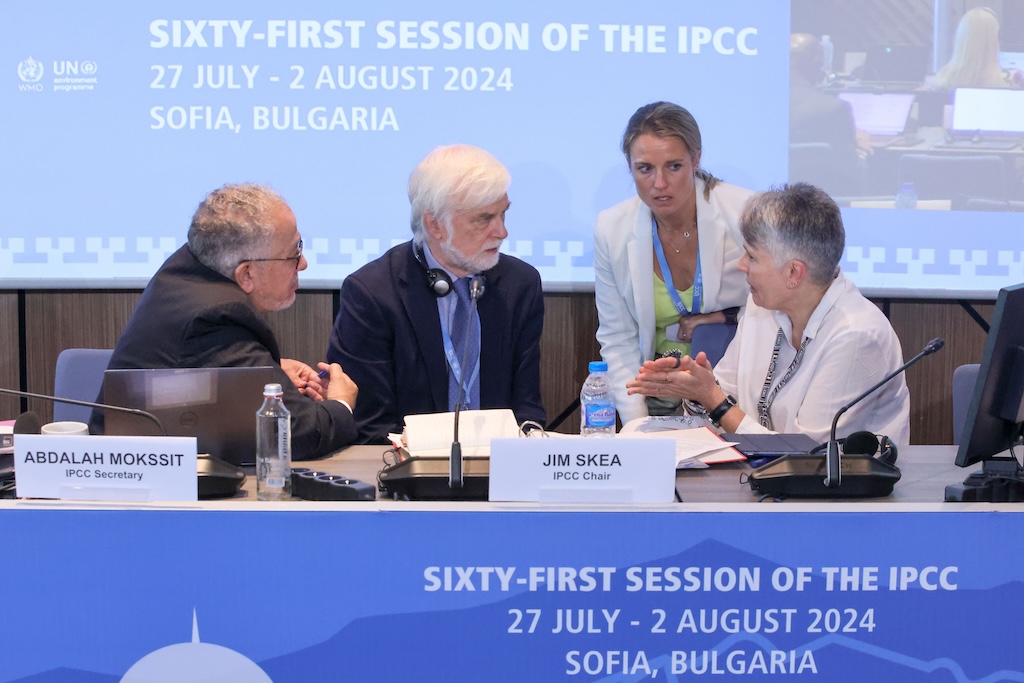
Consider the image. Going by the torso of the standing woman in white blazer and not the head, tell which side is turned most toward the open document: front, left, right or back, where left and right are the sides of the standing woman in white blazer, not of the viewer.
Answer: front

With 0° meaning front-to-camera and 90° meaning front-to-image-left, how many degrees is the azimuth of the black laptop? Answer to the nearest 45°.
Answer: approximately 180°

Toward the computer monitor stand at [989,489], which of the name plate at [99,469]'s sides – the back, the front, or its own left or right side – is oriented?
left

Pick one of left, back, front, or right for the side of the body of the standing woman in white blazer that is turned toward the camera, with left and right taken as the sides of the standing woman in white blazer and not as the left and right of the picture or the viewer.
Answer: front

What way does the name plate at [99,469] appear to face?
toward the camera

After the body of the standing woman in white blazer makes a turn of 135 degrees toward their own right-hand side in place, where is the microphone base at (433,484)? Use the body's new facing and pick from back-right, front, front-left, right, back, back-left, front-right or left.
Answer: back-left

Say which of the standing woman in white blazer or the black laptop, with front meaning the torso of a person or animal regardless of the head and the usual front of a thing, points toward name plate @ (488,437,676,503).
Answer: the standing woman in white blazer

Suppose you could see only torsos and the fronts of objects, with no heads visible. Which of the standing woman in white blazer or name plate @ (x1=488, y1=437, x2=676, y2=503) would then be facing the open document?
the standing woman in white blazer

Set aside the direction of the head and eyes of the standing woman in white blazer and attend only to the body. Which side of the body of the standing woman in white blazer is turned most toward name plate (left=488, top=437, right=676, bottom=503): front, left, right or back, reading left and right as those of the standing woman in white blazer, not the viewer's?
front

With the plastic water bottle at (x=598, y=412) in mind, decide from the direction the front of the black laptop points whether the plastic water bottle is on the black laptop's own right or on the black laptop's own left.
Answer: on the black laptop's own right

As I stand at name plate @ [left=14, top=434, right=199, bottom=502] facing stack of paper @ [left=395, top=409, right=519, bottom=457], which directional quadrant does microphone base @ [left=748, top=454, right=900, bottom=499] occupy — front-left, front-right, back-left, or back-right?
front-right

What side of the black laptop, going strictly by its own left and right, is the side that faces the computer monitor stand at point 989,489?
right

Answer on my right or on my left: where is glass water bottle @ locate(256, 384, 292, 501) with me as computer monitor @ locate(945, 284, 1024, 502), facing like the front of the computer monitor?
on my left

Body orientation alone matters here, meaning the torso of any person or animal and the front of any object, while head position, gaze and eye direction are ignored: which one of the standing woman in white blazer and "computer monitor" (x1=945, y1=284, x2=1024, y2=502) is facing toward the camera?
the standing woman in white blazer

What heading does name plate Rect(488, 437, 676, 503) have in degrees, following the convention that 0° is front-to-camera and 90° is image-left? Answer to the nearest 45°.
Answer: approximately 0°

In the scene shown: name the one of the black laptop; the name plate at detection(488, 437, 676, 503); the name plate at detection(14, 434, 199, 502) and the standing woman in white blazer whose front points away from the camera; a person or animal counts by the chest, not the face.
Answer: the black laptop

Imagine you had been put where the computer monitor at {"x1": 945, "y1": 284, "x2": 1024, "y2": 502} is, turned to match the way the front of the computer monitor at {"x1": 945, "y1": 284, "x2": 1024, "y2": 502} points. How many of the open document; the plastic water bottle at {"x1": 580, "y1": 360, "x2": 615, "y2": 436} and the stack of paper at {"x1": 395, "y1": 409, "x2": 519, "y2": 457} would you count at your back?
0
